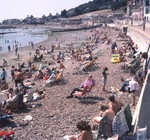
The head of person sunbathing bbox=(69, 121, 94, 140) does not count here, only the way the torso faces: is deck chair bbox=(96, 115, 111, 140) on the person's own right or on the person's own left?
on the person's own right
